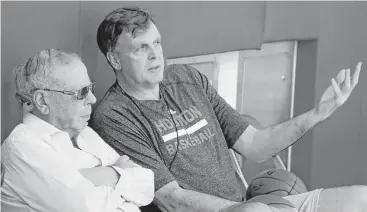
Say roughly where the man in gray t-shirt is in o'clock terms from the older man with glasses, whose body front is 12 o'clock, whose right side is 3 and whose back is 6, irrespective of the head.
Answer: The man in gray t-shirt is roughly at 9 o'clock from the older man with glasses.

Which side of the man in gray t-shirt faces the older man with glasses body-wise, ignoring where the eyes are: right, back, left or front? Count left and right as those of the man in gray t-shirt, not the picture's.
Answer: right

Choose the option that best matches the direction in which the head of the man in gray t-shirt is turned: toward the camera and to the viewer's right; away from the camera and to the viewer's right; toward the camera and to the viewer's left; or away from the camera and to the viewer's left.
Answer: toward the camera and to the viewer's right

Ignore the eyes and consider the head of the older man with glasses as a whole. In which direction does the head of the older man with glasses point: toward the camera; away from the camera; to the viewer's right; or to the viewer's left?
to the viewer's right

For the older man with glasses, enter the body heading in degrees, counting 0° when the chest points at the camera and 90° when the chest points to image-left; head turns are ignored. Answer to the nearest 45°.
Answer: approximately 315°

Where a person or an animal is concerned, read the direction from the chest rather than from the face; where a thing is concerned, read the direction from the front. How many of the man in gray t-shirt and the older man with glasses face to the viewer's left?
0

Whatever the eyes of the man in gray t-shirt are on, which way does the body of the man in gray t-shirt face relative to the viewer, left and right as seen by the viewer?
facing the viewer and to the right of the viewer
